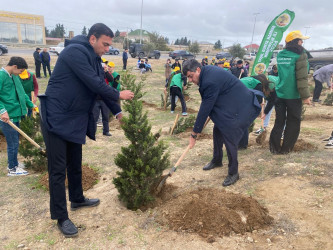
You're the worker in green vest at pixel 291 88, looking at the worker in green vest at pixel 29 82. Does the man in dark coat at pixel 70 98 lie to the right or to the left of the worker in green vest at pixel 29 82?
left

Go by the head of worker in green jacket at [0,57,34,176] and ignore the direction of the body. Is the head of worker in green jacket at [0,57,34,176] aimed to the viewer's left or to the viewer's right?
to the viewer's right

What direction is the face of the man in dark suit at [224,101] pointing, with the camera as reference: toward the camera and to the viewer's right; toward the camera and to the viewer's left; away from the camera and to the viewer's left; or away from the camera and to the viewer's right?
toward the camera and to the viewer's left

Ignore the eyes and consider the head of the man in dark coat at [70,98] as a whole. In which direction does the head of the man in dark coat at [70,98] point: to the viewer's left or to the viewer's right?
to the viewer's right

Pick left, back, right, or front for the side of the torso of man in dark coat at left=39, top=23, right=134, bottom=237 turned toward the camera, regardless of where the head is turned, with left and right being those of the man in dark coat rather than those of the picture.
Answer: right

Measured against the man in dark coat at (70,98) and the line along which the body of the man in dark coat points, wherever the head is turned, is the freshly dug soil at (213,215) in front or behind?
in front
